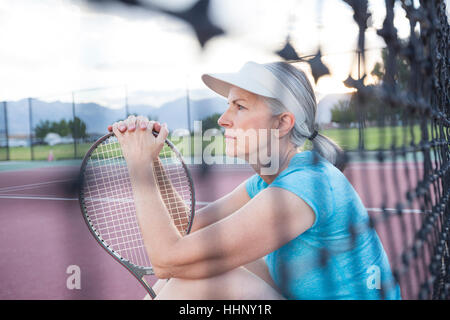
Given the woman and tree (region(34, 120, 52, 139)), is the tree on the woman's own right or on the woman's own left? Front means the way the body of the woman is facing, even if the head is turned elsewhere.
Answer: on the woman's own right

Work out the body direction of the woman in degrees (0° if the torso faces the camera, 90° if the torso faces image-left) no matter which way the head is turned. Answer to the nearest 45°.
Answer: approximately 90°

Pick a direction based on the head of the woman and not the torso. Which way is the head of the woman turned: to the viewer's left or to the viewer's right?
to the viewer's left
